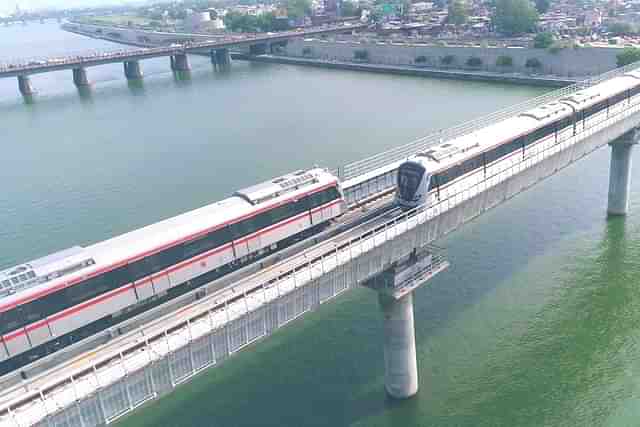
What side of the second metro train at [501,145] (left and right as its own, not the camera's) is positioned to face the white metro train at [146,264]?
front

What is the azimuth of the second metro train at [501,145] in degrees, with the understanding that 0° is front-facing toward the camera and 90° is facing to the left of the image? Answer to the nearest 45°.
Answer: approximately 45°
